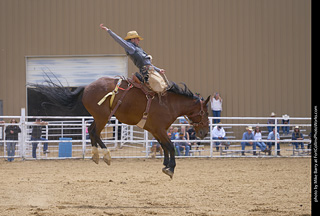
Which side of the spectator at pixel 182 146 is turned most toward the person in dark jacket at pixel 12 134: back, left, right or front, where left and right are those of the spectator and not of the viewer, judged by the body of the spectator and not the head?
right

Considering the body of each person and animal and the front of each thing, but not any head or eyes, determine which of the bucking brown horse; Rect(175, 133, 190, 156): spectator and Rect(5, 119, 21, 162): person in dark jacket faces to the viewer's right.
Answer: the bucking brown horse

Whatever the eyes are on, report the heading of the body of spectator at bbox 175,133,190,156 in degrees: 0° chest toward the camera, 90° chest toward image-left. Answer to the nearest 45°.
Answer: approximately 0°

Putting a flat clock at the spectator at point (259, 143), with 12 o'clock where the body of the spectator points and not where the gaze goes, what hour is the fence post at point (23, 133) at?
The fence post is roughly at 4 o'clock from the spectator.

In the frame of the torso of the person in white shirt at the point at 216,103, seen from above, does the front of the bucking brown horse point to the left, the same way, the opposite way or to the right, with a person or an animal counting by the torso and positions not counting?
to the left

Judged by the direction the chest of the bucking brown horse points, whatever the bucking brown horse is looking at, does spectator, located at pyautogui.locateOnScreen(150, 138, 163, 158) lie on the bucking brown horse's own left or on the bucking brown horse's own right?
on the bucking brown horse's own left

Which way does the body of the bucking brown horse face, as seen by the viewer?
to the viewer's right

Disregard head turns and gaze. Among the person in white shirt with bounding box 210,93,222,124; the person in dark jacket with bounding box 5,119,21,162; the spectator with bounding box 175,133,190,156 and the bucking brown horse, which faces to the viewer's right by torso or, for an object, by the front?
the bucking brown horse

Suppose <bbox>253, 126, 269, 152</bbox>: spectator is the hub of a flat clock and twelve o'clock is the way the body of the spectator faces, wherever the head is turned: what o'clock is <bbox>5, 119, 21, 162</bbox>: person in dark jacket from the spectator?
The person in dark jacket is roughly at 4 o'clock from the spectator.

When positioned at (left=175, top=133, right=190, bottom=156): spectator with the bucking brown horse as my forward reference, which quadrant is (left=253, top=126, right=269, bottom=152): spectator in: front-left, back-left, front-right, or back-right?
back-left

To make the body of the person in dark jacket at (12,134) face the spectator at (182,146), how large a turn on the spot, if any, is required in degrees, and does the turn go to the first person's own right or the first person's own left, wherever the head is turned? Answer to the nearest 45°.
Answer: approximately 90° to the first person's own left

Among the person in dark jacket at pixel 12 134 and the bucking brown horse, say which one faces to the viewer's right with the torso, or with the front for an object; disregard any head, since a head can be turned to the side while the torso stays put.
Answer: the bucking brown horse

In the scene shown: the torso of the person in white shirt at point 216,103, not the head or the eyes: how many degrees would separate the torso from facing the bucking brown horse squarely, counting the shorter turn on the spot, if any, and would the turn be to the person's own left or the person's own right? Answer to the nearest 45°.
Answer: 0° — they already face it

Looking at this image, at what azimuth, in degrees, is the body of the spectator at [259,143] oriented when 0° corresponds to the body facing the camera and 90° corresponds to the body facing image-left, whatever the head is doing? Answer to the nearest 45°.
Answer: approximately 315°
